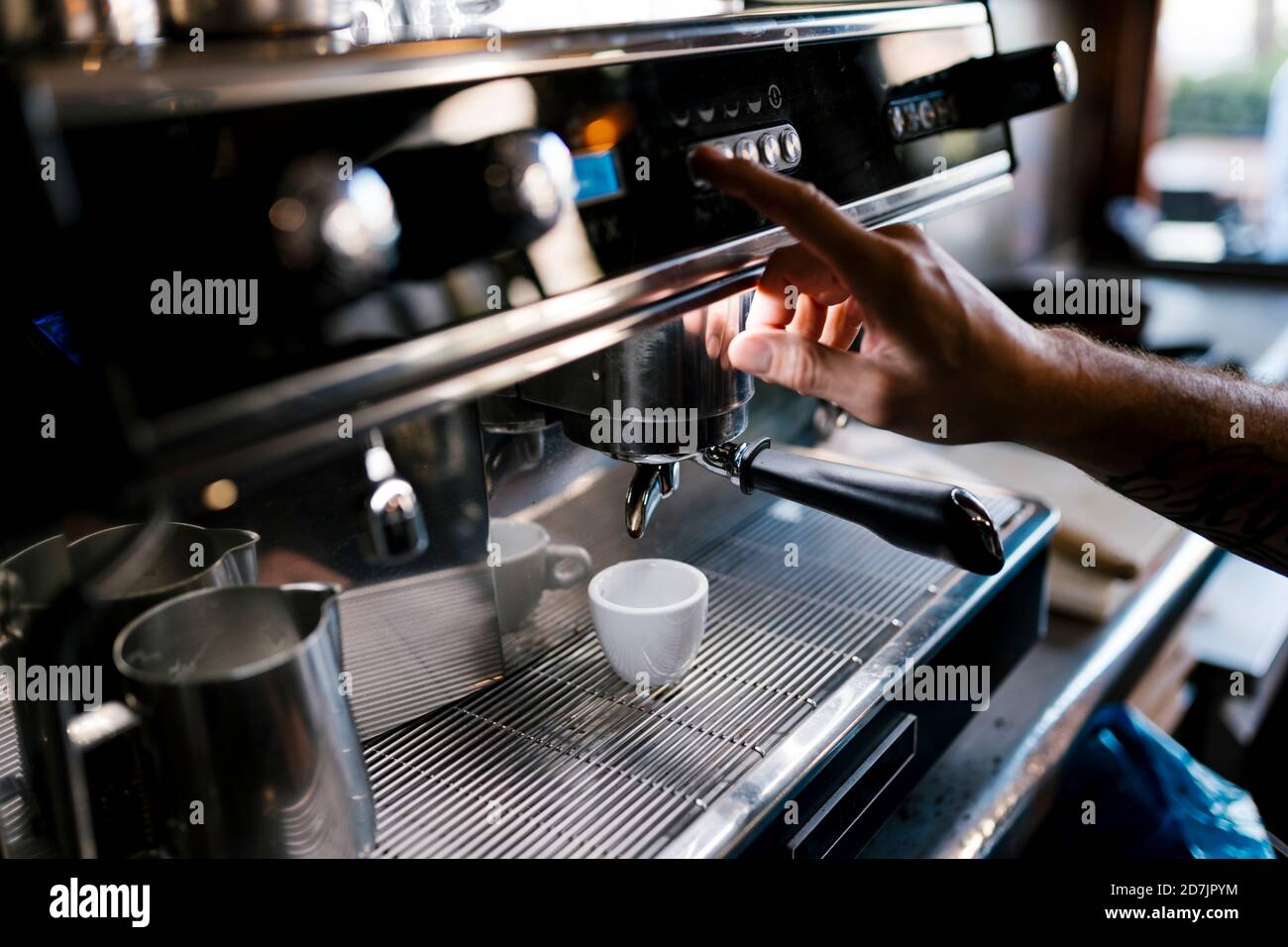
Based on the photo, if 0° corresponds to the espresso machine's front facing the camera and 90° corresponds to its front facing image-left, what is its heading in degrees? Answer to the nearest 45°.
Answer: approximately 315°
